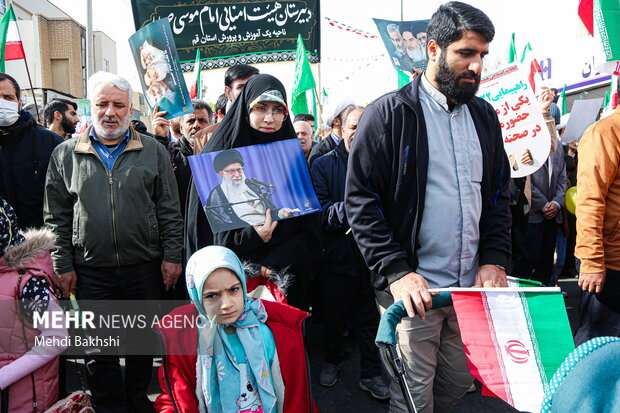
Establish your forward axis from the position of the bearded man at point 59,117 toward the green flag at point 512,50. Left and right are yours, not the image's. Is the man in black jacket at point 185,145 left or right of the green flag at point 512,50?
right

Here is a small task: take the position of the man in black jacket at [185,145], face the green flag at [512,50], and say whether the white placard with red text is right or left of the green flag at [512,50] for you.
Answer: right

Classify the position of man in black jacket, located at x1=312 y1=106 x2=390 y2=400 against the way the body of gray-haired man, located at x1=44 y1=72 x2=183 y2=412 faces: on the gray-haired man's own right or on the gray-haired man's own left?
on the gray-haired man's own left

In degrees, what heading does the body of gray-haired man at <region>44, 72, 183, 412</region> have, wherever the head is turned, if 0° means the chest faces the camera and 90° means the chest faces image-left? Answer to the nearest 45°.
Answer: approximately 0°

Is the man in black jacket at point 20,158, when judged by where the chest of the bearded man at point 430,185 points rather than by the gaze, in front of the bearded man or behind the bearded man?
behind

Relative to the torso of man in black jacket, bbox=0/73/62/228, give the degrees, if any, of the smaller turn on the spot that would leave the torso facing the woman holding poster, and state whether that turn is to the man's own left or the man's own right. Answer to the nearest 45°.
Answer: approximately 45° to the man's own left

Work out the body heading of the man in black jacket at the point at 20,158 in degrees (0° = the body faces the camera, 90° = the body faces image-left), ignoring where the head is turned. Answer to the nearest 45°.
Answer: approximately 0°

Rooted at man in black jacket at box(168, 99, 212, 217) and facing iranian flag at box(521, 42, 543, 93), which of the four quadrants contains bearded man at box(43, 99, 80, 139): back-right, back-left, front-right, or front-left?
back-left
